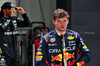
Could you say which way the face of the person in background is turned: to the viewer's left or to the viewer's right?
to the viewer's right

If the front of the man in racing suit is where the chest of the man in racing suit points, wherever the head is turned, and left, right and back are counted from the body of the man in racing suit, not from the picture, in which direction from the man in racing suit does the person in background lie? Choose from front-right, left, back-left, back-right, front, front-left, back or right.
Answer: back-right

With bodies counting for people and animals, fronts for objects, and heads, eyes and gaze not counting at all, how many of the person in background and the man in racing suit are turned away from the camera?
0

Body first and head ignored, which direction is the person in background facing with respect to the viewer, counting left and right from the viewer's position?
facing the viewer and to the right of the viewer

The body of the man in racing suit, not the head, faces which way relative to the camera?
toward the camera
